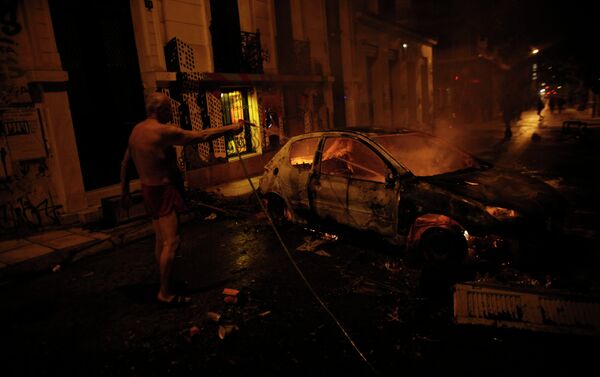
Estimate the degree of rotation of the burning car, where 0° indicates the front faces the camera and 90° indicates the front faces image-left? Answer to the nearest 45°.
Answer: approximately 315°

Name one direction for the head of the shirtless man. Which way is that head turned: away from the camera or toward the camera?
away from the camera

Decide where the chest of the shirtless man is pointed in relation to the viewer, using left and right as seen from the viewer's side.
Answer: facing away from the viewer and to the right of the viewer

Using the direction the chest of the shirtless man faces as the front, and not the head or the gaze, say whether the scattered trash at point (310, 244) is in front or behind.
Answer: in front

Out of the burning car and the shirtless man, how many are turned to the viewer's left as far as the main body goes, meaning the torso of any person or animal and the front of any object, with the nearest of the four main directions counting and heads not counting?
0
